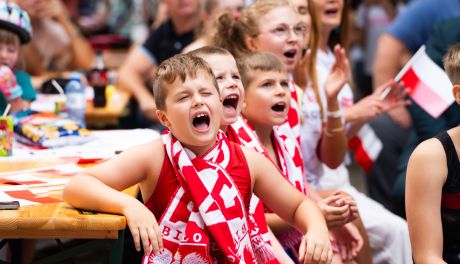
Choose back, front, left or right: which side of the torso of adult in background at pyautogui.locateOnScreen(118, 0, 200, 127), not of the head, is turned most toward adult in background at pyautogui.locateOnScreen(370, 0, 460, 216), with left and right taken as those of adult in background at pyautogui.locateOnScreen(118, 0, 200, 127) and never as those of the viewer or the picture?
left

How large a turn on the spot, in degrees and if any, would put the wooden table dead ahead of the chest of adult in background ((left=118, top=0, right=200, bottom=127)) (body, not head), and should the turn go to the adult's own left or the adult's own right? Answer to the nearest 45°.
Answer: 0° — they already face it

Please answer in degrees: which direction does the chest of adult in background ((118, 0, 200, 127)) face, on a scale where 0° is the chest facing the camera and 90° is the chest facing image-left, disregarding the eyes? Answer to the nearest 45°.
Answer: approximately 0°

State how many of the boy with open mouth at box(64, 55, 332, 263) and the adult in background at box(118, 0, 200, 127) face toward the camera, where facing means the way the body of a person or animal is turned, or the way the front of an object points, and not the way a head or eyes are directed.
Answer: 2

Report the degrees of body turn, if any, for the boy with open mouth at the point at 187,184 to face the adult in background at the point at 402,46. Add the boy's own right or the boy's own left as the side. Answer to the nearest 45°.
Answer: approximately 135° to the boy's own left

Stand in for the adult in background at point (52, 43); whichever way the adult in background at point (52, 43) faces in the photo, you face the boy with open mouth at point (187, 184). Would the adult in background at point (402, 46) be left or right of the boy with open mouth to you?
left

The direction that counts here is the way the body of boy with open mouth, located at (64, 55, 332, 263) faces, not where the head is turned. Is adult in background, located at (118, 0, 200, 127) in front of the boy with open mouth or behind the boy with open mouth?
behind

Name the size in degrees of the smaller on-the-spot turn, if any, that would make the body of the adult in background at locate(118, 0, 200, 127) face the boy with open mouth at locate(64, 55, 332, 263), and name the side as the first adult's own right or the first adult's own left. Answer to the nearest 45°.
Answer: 0° — they already face them
